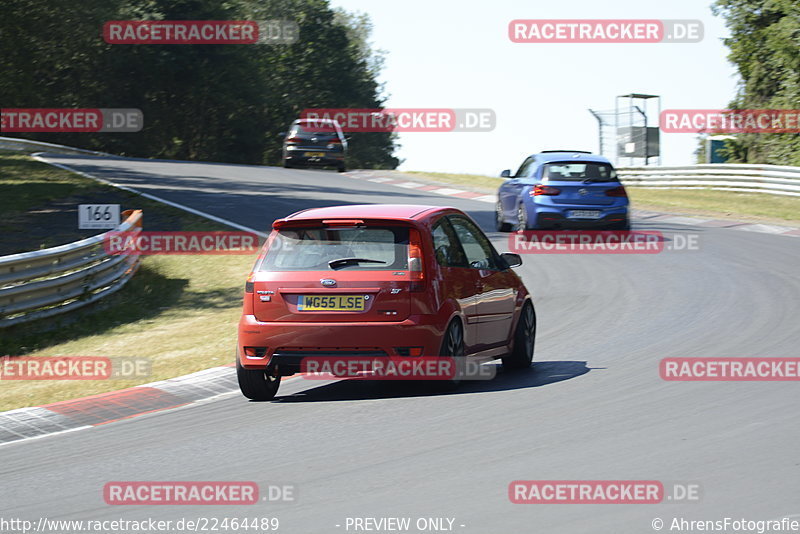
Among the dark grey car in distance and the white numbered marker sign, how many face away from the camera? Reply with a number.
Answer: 1

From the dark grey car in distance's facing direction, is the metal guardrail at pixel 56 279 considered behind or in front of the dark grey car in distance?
behind

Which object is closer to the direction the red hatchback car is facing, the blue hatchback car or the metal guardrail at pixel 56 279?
the blue hatchback car

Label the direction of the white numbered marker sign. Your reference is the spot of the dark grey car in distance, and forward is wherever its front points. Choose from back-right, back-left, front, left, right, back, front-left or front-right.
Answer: back

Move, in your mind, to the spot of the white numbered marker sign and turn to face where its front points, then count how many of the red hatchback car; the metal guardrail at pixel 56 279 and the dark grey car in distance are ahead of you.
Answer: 2

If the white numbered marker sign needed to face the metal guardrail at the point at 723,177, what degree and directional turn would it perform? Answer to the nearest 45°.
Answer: approximately 135° to its left

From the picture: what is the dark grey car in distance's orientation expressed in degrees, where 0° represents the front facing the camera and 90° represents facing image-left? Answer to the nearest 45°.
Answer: approximately 180°

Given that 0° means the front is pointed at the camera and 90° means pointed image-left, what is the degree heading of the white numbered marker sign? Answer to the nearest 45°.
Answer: approximately 0°

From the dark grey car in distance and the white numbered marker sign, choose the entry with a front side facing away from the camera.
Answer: the dark grey car in distance

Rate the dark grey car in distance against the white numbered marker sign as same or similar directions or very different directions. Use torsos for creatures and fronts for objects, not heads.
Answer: very different directions
